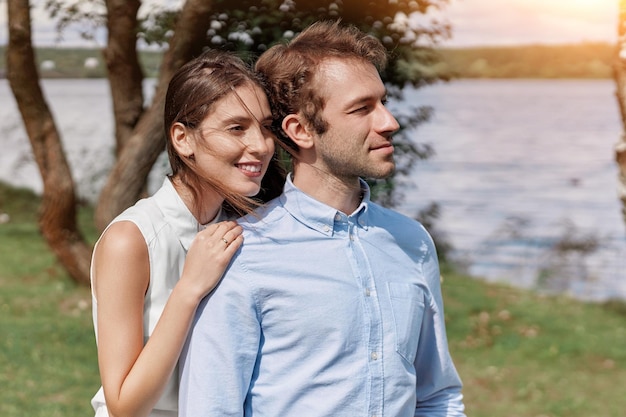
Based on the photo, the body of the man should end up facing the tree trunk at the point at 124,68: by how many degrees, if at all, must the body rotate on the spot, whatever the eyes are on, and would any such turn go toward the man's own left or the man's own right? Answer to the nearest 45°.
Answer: approximately 180°

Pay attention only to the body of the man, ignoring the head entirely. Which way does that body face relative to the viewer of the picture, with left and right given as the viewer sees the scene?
facing the viewer and to the right of the viewer

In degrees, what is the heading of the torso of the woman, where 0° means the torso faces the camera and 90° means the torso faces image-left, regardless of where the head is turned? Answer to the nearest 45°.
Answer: approximately 315°

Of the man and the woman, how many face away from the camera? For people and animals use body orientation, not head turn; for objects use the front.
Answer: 0

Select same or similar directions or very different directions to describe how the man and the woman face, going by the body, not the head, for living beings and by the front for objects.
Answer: same or similar directions

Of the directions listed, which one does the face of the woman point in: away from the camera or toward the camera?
toward the camera

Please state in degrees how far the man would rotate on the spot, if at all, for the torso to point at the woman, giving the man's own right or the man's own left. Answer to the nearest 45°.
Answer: approximately 135° to the man's own right

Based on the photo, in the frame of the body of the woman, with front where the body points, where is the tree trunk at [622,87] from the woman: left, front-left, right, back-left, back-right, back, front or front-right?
left
